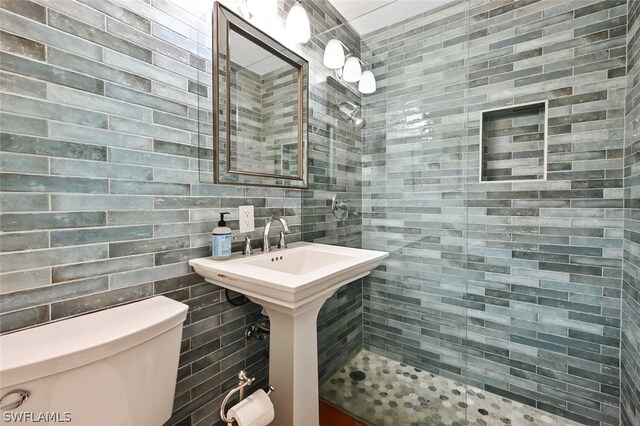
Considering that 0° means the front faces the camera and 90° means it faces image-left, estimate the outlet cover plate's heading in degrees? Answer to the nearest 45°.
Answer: approximately 315°
